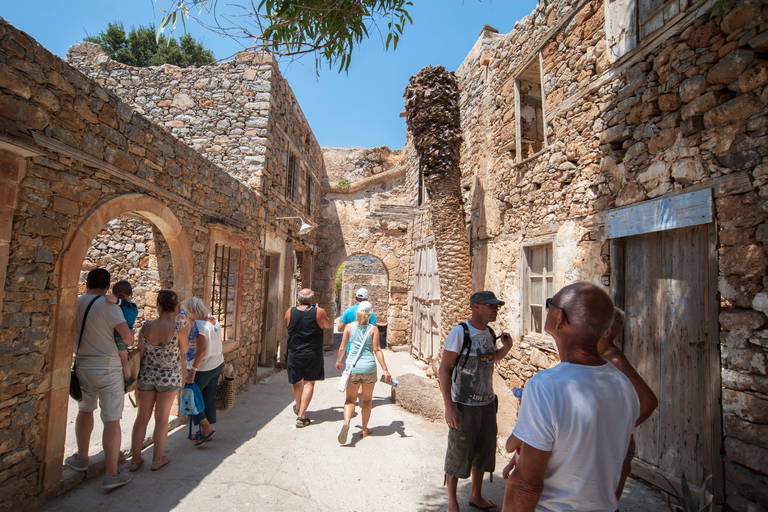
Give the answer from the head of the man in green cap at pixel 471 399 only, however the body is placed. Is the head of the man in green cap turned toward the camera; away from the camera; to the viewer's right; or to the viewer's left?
to the viewer's right

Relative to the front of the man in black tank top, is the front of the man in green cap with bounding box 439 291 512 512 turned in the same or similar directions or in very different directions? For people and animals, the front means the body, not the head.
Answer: very different directions

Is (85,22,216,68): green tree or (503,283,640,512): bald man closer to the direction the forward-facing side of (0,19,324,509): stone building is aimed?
the bald man

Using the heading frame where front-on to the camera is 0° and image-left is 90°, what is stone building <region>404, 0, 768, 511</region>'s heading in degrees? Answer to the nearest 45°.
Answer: approximately 45°

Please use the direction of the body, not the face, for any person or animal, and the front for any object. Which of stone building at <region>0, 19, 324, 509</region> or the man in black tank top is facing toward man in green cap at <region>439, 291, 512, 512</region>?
the stone building

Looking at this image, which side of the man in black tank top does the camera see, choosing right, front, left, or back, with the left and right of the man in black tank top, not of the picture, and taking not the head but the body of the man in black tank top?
back

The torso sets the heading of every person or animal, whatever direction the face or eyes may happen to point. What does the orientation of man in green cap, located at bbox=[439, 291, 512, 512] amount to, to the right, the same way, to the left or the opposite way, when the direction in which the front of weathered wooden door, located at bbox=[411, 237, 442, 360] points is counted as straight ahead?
to the left

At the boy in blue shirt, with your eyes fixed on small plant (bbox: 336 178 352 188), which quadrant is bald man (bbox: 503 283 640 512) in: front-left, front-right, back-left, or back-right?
back-right

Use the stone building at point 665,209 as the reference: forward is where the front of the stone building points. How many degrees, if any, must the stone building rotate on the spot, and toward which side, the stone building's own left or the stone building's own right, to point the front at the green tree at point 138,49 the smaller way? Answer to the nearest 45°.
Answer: approximately 45° to the stone building's own right

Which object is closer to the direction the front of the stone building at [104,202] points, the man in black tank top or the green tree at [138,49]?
the man in black tank top

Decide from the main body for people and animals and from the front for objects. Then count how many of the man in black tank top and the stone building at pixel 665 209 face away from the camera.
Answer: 1

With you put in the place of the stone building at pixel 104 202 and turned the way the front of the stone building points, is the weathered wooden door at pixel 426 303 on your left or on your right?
on your left

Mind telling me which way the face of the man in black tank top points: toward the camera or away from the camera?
away from the camera

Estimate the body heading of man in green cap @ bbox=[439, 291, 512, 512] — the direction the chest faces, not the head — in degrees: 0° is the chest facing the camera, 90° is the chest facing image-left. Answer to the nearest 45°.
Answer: approximately 315°
